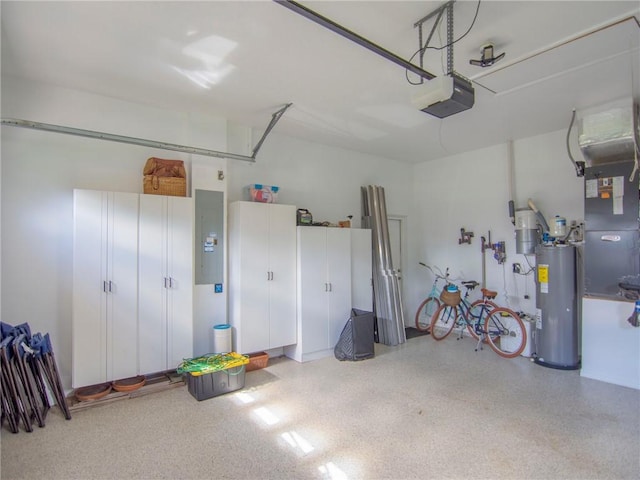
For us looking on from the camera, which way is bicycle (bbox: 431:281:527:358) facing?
facing away from the viewer and to the left of the viewer

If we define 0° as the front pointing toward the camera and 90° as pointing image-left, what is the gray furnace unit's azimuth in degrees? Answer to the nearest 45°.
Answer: approximately 0°

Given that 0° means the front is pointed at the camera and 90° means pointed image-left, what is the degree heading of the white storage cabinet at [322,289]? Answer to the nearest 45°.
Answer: approximately 315°

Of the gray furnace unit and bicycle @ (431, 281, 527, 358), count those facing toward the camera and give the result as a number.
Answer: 1

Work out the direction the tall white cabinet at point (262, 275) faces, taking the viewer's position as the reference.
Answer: facing the viewer and to the right of the viewer

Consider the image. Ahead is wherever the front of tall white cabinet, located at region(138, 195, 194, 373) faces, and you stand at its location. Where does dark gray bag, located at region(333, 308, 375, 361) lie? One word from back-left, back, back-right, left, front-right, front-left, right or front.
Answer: front-left

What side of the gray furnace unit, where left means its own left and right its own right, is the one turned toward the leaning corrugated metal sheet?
right
